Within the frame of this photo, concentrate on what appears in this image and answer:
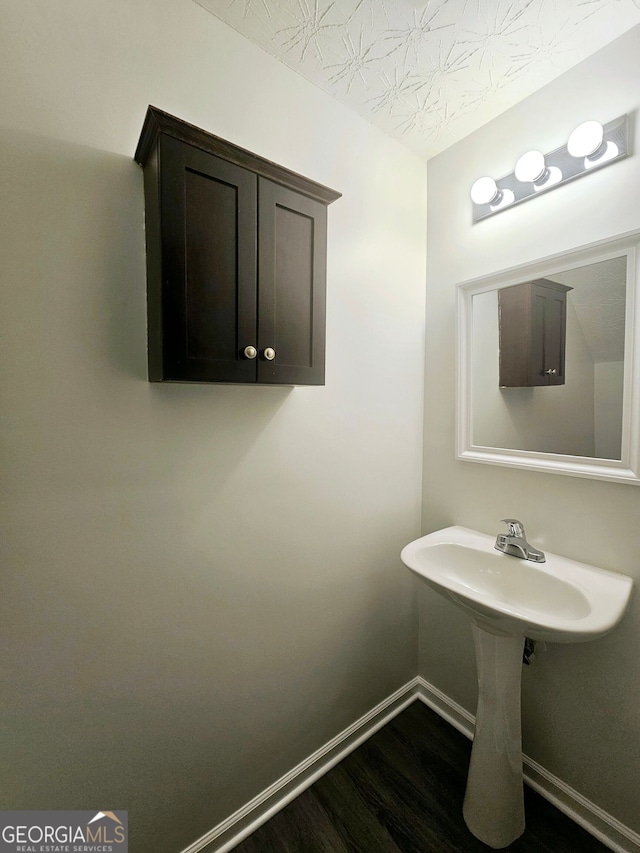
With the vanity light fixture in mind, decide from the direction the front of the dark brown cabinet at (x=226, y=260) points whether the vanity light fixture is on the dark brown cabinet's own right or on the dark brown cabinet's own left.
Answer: on the dark brown cabinet's own left

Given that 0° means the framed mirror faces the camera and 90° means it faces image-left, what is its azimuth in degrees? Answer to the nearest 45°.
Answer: approximately 45°

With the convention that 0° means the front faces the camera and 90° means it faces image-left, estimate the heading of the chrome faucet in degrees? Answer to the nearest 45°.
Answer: approximately 45°

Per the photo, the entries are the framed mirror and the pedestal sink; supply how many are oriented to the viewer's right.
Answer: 0

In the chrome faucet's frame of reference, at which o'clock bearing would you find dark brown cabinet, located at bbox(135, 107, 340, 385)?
The dark brown cabinet is roughly at 12 o'clock from the chrome faucet.

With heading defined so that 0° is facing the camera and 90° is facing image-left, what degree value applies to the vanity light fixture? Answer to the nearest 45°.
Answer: approximately 45°

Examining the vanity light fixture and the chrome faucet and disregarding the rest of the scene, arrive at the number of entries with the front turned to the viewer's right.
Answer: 0

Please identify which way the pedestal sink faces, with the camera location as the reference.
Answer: facing the viewer and to the left of the viewer

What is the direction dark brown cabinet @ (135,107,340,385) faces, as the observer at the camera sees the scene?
facing the viewer and to the right of the viewer

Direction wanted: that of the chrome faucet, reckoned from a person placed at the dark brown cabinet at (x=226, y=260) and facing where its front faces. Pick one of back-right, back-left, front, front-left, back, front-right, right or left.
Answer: front-left
